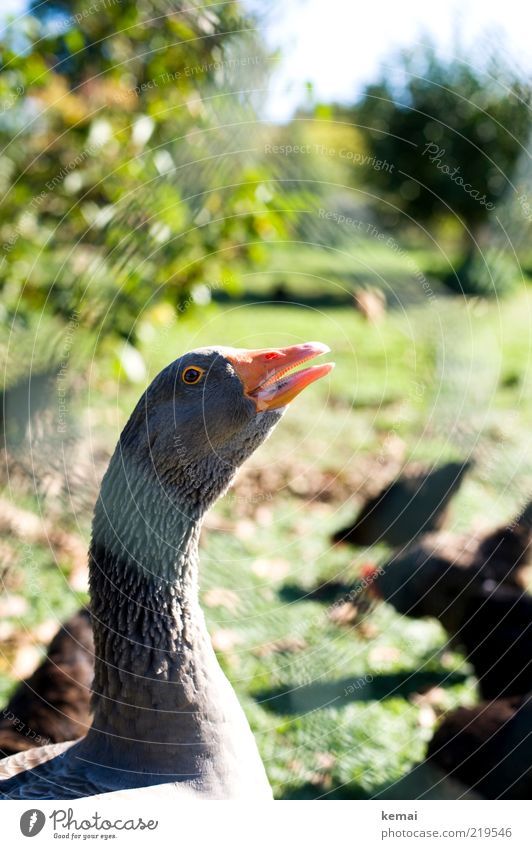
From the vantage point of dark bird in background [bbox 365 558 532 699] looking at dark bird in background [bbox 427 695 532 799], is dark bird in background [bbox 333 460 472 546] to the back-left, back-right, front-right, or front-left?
back-right

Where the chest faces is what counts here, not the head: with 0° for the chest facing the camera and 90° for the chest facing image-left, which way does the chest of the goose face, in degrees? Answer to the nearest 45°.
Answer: approximately 270°

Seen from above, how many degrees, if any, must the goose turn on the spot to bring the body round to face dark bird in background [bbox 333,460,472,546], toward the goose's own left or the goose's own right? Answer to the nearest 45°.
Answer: approximately 45° to the goose's own left
